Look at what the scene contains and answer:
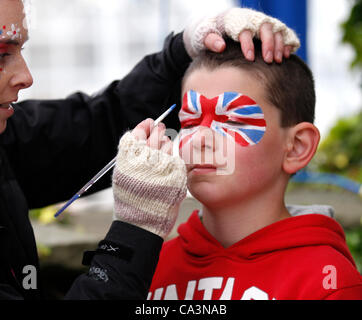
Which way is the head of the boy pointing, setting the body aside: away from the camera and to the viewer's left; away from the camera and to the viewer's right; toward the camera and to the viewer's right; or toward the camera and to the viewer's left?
toward the camera and to the viewer's left

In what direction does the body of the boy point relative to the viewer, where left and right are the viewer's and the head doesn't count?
facing the viewer and to the left of the viewer
